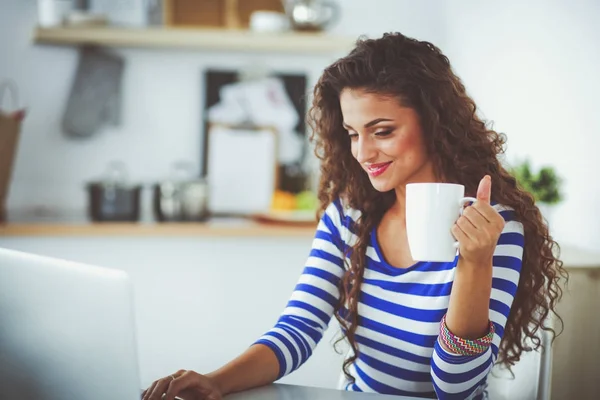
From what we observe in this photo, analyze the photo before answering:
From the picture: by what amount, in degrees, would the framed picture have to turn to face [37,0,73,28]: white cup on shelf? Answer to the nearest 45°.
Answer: approximately 90° to its right

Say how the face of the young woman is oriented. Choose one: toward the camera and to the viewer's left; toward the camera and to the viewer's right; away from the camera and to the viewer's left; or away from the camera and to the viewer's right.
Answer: toward the camera and to the viewer's left

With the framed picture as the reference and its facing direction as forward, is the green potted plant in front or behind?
in front

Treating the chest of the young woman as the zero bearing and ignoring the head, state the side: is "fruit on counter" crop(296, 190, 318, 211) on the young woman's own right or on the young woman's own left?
on the young woman's own right

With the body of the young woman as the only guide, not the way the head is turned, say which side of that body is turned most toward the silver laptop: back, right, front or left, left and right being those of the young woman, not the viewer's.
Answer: front

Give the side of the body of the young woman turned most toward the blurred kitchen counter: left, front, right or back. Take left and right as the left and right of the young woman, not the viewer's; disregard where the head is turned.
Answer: right

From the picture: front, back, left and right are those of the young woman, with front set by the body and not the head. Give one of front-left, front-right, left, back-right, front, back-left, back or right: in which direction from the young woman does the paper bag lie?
right

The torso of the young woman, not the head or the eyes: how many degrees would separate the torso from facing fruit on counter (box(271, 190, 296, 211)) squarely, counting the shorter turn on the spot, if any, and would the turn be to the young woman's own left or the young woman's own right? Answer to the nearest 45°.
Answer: approximately 135° to the young woman's own right

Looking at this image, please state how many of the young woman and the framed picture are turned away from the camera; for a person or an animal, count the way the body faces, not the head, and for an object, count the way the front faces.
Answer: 0

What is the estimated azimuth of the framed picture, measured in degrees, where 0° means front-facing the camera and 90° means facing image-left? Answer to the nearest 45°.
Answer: approximately 0°

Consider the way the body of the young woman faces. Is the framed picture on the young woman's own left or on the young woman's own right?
on the young woman's own right

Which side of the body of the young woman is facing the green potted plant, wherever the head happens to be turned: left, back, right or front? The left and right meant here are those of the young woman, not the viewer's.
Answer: back
